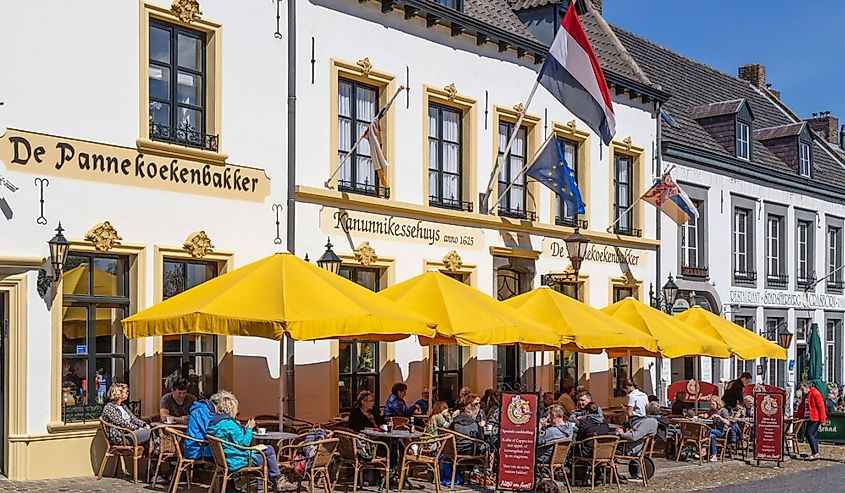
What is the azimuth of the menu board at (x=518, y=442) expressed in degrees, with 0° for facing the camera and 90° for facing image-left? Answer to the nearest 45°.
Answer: approximately 0°

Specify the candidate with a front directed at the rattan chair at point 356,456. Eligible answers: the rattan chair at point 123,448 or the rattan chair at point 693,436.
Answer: the rattan chair at point 123,448

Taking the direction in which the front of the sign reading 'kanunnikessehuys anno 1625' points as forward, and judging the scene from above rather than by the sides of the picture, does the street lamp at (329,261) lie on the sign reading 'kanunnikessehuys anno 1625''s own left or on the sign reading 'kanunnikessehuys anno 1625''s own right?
on the sign reading 'kanunnikessehuys anno 1625''s own right

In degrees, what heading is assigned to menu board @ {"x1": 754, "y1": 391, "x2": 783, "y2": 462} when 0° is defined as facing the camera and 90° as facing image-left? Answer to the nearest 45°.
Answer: approximately 0°

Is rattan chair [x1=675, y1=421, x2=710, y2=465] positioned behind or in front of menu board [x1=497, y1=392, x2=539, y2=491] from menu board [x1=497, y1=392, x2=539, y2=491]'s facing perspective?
behind

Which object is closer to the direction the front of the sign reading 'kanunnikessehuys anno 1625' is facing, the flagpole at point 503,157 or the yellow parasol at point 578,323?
the yellow parasol
